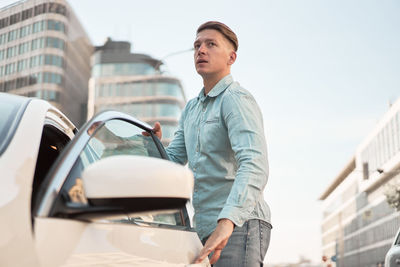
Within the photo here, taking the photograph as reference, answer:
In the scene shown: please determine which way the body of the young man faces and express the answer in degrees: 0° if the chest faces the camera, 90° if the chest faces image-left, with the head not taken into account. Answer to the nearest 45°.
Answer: approximately 45°

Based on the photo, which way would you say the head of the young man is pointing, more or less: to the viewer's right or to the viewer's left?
to the viewer's left

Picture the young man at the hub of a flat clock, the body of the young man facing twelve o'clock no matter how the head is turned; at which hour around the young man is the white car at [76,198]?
The white car is roughly at 11 o'clock from the young man.
